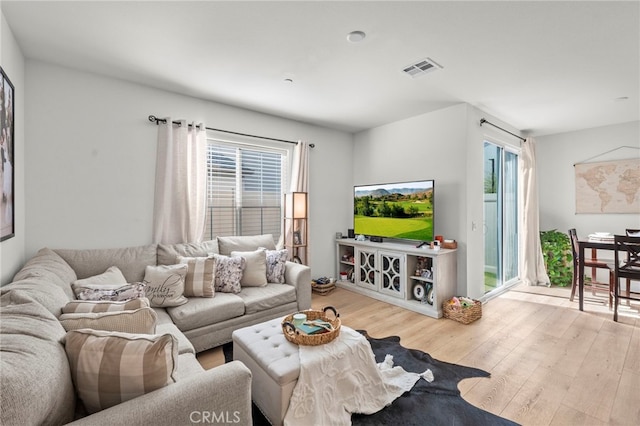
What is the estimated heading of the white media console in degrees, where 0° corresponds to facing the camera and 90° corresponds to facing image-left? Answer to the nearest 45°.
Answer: approximately 45°

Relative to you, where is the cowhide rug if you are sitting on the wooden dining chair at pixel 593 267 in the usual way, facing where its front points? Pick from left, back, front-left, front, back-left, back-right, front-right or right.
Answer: right

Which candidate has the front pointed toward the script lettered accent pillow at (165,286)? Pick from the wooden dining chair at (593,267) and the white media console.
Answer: the white media console

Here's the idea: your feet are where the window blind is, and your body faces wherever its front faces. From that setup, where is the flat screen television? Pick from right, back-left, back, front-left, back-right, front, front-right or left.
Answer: front-left

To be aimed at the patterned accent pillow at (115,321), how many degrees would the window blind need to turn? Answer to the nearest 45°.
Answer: approximately 45° to its right

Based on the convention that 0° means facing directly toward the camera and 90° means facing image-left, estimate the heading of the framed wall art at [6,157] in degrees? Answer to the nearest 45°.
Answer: approximately 270°

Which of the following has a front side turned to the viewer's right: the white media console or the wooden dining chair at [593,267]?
the wooden dining chair

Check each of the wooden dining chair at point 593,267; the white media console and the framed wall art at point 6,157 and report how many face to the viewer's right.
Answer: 2

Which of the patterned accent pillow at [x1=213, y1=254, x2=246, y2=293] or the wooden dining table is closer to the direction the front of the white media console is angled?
the patterned accent pillow
